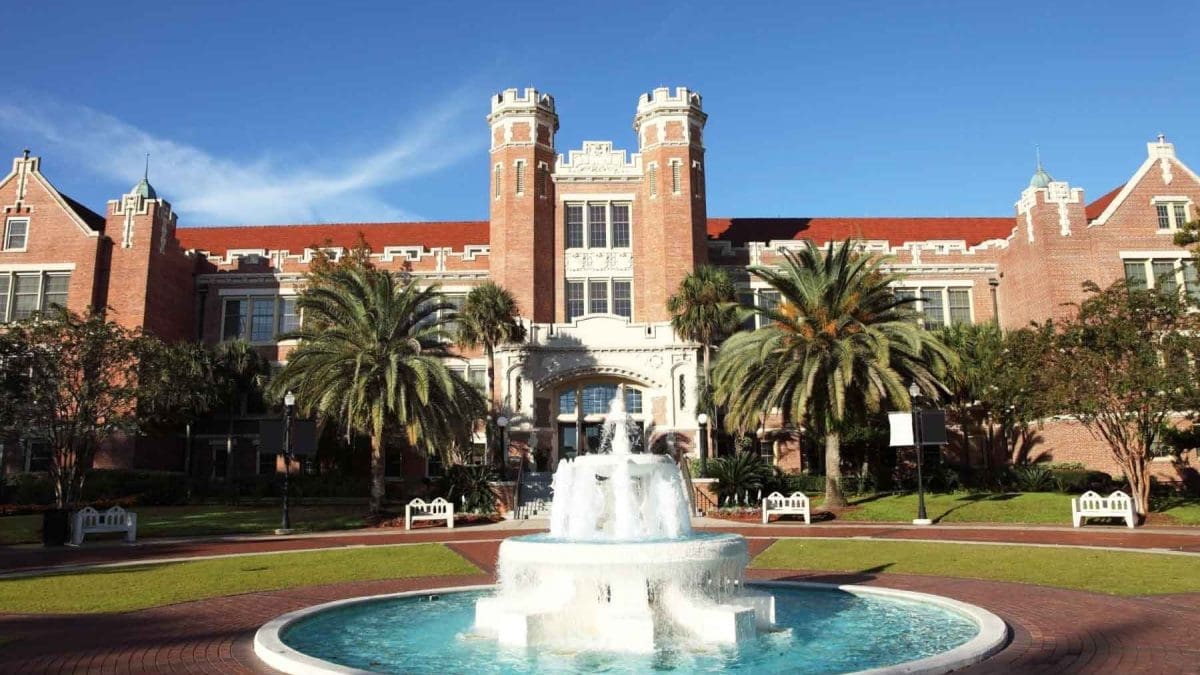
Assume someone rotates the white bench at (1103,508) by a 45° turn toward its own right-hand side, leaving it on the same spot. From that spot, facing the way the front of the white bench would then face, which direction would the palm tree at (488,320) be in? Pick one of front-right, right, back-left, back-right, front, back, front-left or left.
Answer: front-right

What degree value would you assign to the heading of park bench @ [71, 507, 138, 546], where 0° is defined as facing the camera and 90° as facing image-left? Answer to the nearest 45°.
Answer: approximately 0°

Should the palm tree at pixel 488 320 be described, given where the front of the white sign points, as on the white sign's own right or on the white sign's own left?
on the white sign's own right

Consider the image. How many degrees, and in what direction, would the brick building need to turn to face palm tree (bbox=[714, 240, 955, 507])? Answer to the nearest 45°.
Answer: approximately 45° to its left

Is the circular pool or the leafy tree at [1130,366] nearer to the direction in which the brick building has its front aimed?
the circular pool

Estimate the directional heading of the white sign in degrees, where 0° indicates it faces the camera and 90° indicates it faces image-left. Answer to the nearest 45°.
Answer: approximately 0°

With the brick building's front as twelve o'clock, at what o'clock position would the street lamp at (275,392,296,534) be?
The street lamp is roughly at 1 o'clock from the brick building.

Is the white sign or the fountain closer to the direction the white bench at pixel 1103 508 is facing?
the fountain

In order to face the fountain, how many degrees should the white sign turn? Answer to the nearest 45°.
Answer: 0° — it already faces it

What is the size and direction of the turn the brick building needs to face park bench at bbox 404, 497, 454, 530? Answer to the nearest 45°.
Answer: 0° — it already faces it
